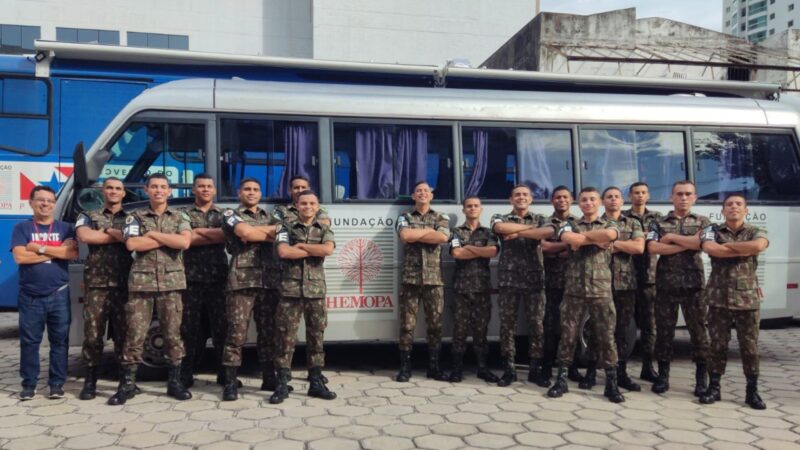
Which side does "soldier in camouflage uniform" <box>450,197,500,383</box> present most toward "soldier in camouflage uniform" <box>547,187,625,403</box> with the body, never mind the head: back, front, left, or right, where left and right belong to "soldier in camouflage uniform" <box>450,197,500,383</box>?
left

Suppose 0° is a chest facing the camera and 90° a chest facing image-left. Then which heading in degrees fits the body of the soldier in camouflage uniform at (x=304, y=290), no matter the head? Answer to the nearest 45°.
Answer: approximately 0°

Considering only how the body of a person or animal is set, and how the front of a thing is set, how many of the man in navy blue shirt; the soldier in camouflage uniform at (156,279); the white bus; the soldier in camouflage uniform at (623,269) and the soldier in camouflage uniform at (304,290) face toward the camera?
4

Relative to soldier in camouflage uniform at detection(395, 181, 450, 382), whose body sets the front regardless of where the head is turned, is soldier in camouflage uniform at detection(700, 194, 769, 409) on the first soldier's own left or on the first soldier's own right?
on the first soldier's own left

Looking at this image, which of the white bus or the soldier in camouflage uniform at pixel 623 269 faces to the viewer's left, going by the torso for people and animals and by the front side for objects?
the white bus

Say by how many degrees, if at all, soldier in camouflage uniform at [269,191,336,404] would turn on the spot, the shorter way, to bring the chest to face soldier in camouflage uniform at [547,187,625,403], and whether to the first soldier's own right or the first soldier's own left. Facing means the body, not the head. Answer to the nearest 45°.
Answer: approximately 90° to the first soldier's own left

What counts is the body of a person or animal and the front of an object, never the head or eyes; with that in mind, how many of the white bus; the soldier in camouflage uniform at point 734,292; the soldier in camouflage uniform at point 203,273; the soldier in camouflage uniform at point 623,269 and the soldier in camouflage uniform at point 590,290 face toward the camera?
4

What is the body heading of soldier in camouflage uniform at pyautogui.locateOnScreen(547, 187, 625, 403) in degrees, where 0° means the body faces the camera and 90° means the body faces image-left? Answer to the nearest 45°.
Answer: approximately 0°

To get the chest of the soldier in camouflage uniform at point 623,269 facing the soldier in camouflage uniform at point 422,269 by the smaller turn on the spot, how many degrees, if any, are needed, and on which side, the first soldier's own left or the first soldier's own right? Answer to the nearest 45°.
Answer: approximately 90° to the first soldier's own right
